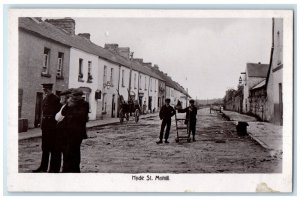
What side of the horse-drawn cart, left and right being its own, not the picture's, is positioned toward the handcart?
front

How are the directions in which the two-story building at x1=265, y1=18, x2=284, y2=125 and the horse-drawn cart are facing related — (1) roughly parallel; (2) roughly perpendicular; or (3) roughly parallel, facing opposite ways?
roughly perpendicular

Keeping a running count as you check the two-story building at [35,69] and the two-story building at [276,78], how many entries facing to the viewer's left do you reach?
1

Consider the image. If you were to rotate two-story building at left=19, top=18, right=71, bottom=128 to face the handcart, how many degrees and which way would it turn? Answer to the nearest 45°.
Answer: approximately 45° to its left

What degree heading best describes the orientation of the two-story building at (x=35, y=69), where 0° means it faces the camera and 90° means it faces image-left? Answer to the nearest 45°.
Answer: approximately 315°

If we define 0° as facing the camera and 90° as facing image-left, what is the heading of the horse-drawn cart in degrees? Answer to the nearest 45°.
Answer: approximately 45°

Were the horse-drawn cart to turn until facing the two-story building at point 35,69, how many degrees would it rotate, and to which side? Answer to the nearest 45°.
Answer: approximately 45° to its right

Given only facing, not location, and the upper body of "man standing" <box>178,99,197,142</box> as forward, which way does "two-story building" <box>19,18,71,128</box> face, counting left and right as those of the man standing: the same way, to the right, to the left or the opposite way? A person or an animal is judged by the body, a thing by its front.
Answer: to the left

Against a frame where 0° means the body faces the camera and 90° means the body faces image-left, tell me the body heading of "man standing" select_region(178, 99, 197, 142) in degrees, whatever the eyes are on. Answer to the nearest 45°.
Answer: approximately 45°

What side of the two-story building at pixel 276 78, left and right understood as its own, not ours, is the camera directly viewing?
left

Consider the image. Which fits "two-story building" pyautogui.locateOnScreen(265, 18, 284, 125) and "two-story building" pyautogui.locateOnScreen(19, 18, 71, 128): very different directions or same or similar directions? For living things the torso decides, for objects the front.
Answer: very different directions
